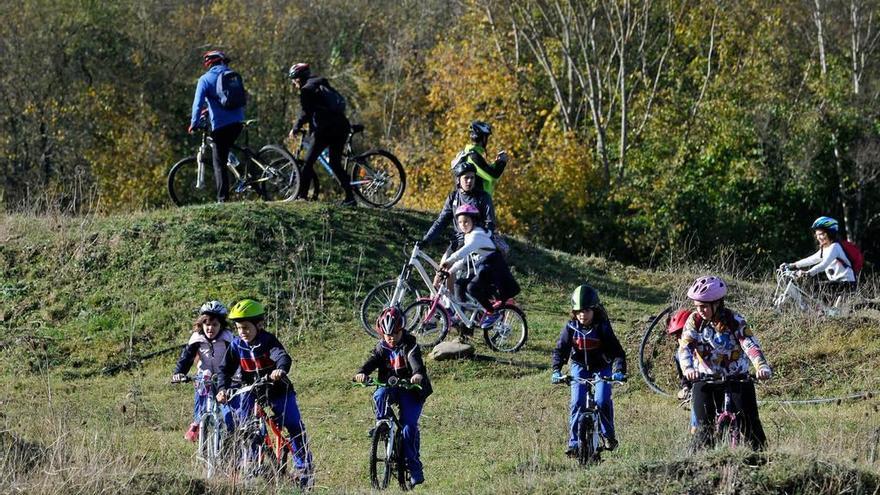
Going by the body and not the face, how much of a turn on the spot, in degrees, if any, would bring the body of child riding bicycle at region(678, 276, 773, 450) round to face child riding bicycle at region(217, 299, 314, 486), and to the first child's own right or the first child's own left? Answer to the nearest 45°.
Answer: approximately 90° to the first child's own right

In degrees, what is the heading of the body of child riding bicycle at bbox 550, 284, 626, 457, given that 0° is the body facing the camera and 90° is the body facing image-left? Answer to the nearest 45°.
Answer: approximately 0°

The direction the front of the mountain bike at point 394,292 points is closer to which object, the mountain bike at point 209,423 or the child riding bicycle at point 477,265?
the mountain bike

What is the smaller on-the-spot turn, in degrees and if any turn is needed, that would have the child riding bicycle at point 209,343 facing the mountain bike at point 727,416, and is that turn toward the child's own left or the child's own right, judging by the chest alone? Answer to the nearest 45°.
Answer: approximately 45° to the child's own left

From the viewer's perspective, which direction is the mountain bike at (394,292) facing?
to the viewer's left

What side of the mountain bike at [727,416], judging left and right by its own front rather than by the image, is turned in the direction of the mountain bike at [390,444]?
right

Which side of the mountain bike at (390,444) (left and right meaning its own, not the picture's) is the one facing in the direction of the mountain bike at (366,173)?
back

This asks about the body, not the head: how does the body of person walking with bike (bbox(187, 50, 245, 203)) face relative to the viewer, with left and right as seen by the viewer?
facing away from the viewer and to the left of the viewer

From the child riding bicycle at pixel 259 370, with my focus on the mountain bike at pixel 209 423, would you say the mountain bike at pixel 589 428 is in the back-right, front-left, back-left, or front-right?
back-right

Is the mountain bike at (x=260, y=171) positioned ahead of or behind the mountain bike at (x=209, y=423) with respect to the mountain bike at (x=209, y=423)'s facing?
behind

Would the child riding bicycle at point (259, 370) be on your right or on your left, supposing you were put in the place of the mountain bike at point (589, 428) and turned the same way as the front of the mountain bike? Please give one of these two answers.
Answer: on your right

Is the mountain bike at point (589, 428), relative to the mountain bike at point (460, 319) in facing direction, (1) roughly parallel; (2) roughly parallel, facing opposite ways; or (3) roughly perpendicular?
roughly perpendicular

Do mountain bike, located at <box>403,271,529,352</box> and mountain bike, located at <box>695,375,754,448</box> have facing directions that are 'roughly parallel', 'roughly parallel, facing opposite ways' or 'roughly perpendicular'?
roughly perpendicular

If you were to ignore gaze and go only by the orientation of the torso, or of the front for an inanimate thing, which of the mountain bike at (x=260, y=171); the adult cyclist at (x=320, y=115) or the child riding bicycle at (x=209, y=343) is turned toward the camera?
the child riding bicycle
